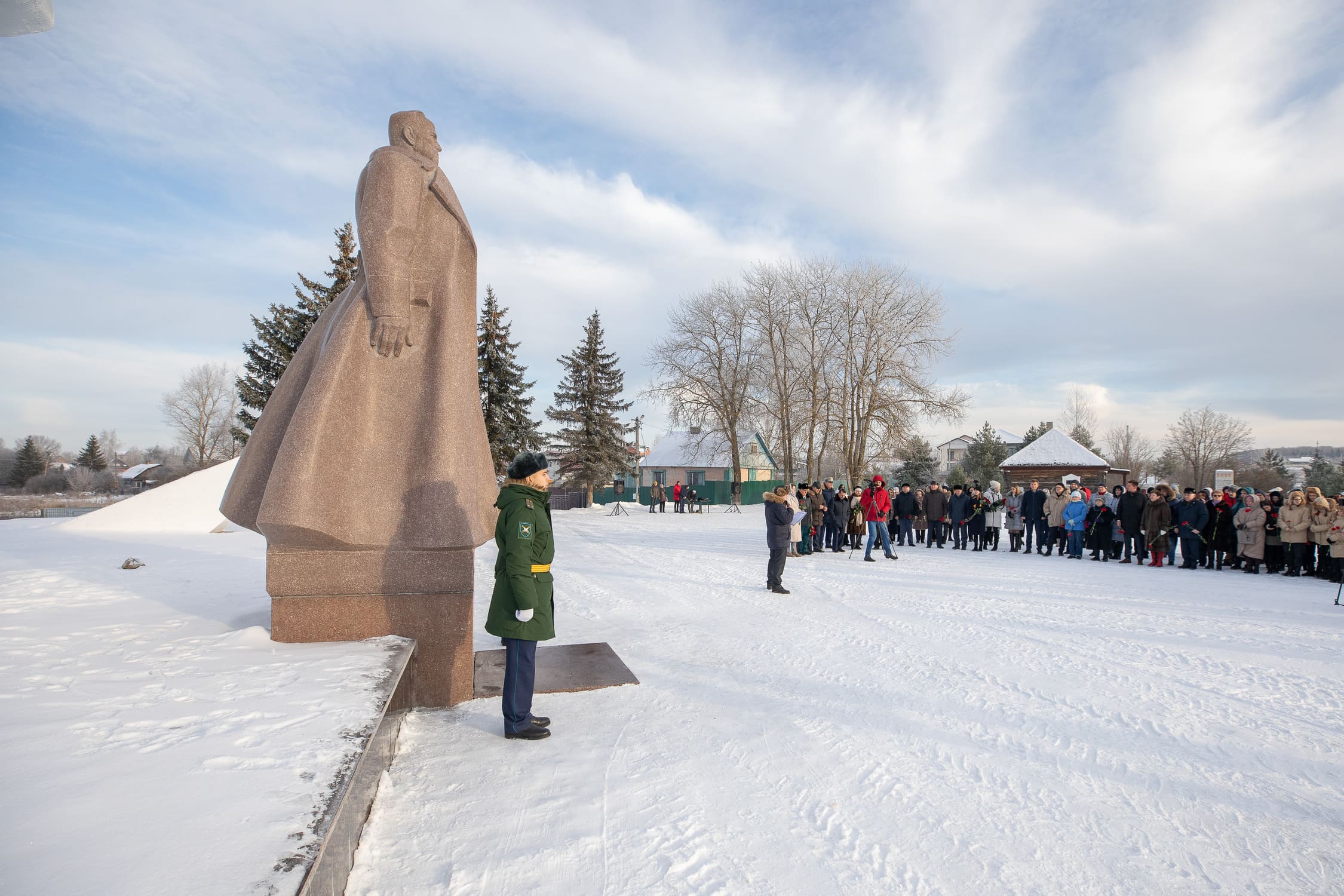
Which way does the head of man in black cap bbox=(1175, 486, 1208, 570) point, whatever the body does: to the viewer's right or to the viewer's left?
to the viewer's left

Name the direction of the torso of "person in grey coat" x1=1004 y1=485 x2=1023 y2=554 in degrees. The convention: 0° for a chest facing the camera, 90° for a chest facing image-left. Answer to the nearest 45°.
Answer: approximately 45°

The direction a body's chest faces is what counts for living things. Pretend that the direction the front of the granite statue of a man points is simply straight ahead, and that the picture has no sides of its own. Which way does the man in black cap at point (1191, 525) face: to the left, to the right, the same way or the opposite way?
the opposite way

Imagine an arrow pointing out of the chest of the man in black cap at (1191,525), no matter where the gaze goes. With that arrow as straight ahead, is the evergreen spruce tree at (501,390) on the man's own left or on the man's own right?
on the man's own right

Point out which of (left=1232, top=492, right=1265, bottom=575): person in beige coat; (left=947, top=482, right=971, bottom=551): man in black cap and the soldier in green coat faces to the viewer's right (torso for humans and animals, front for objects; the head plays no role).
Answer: the soldier in green coat

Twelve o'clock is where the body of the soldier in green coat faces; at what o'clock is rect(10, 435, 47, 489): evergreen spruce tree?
The evergreen spruce tree is roughly at 8 o'clock from the soldier in green coat.

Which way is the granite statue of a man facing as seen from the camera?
to the viewer's right

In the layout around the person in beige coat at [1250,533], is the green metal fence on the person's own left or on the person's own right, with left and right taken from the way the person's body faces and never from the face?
on the person's own right

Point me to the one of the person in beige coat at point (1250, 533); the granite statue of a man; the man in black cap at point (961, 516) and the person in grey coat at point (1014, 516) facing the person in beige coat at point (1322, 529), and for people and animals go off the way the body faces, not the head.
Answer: the granite statue of a man

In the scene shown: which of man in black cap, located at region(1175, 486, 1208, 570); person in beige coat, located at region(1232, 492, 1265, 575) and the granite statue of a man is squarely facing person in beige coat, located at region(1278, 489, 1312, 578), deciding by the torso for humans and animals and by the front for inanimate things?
the granite statue of a man

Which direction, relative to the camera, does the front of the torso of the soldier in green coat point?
to the viewer's right

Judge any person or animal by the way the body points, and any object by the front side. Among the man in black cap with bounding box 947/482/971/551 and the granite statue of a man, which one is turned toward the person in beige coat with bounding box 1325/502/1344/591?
the granite statue of a man

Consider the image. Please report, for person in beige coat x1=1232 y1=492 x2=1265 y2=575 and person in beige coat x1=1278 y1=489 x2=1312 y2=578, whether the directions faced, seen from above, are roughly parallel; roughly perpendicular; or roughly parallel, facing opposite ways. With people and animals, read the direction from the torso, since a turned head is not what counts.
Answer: roughly parallel

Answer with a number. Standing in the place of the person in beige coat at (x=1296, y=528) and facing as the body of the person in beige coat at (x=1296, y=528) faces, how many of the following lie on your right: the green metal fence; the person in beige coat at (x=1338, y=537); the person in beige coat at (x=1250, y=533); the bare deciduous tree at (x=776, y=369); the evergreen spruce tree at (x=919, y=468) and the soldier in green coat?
4

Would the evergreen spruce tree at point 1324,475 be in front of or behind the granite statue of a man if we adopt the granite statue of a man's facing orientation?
in front

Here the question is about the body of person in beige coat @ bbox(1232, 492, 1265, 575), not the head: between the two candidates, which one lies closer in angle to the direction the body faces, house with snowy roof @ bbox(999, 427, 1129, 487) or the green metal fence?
the green metal fence

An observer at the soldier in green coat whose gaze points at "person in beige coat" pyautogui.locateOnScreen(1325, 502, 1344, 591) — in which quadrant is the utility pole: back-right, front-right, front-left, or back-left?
front-left

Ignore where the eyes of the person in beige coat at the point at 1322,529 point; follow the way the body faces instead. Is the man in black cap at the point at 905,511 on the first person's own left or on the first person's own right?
on the first person's own right

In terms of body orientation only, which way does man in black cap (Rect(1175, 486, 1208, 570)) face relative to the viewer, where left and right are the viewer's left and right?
facing the viewer and to the left of the viewer
